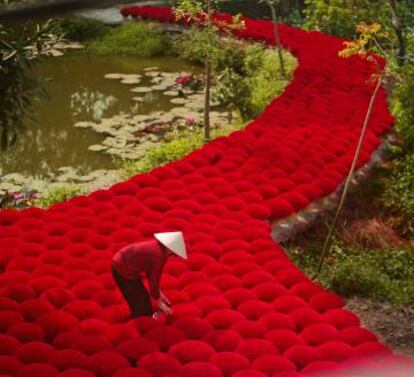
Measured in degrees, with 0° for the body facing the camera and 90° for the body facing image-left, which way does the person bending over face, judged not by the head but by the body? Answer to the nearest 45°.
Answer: approximately 270°

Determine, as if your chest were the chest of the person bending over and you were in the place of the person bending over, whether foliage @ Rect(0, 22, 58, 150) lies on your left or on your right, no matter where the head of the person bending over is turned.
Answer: on your left

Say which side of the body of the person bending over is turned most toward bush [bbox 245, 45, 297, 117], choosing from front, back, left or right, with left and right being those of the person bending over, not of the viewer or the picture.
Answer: left

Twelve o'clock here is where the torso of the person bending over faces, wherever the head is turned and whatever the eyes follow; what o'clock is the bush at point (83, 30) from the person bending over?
The bush is roughly at 9 o'clock from the person bending over.

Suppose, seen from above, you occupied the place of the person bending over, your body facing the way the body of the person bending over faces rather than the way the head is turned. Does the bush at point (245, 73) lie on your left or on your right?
on your left

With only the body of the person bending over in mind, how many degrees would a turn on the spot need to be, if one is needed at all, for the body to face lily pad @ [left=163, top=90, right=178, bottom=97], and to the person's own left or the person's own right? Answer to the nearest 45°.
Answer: approximately 90° to the person's own left

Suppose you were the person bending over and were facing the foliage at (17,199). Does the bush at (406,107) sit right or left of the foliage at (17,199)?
right

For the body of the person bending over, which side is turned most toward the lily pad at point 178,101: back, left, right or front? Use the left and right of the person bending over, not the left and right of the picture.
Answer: left

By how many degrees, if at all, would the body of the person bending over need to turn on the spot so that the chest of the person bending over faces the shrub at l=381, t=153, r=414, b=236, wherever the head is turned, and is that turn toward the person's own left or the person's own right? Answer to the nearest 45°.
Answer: approximately 45° to the person's own left

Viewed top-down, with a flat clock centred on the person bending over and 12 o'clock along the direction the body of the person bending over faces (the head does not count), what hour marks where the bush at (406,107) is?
The bush is roughly at 10 o'clock from the person bending over.

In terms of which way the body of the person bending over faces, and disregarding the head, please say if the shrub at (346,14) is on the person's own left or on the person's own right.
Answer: on the person's own left

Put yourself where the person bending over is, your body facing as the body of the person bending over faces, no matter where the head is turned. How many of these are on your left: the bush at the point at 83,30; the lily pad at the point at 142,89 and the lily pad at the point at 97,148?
3
